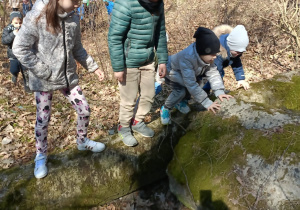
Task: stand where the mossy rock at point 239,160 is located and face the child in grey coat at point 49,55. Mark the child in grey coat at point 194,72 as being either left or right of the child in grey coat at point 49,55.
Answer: right

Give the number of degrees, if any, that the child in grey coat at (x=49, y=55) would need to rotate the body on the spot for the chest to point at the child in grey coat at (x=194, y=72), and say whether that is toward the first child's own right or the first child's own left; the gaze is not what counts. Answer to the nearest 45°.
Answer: approximately 45° to the first child's own left

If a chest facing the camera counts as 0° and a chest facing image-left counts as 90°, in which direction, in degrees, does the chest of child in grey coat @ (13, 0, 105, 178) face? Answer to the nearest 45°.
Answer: approximately 315°
